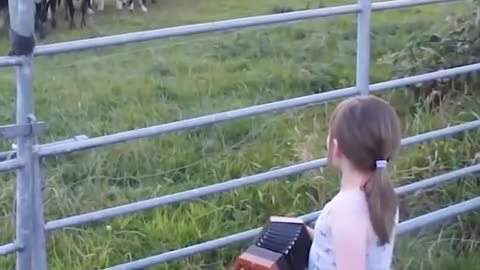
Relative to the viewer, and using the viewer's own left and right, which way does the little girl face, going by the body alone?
facing away from the viewer and to the left of the viewer

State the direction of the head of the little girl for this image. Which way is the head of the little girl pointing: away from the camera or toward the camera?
away from the camera
